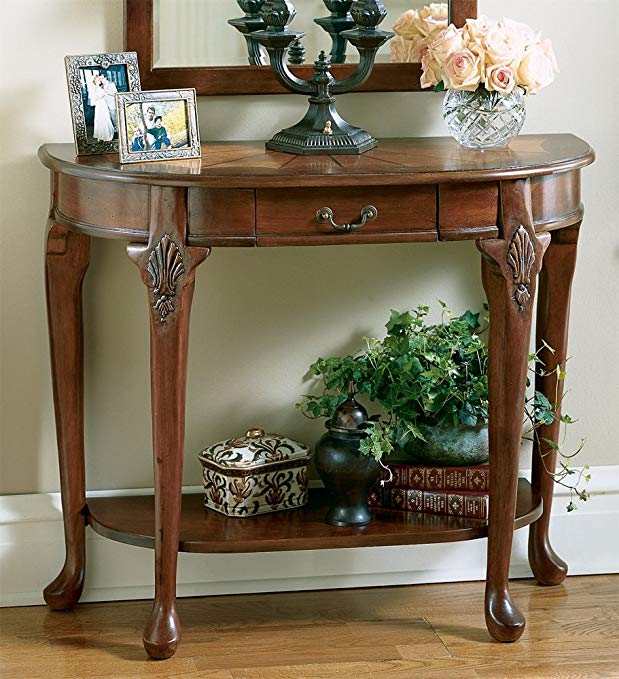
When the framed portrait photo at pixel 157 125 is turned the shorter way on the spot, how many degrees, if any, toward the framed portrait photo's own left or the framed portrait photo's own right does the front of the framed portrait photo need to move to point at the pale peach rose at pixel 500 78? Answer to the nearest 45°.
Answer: approximately 90° to the framed portrait photo's own left

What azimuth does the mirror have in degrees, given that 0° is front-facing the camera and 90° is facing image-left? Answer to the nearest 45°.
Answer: approximately 0°

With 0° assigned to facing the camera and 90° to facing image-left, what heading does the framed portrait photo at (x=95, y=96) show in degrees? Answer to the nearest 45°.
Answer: approximately 0°

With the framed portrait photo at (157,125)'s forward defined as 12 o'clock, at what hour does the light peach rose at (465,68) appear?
The light peach rose is roughly at 9 o'clock from the framed portrait photo.

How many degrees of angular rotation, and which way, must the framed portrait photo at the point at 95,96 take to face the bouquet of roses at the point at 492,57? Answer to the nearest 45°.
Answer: approximately 90° to its left
